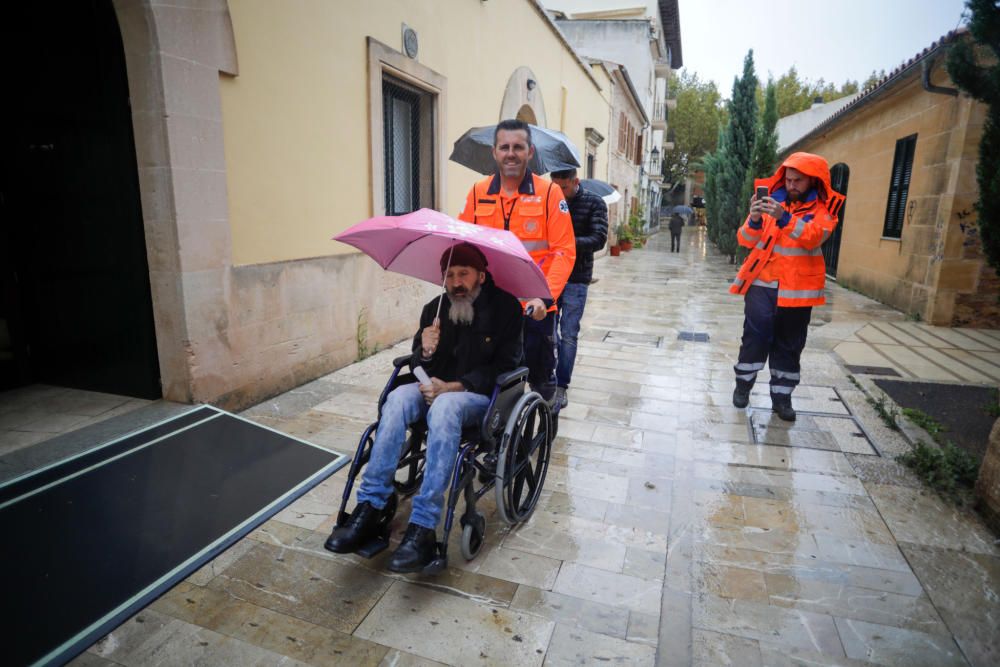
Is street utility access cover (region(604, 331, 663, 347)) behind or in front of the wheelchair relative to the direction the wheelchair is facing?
behind

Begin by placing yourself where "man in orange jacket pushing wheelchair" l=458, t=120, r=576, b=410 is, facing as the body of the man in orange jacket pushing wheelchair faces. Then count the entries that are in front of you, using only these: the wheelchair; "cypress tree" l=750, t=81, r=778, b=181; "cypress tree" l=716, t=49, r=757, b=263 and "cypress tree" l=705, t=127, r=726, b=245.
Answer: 1

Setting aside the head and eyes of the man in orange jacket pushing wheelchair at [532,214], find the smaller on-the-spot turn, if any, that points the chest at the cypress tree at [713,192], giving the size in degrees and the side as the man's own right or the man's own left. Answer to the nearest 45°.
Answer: approximately 180°

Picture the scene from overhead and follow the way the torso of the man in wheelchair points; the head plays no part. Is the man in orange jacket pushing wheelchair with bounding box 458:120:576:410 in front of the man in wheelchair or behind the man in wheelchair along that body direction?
behind

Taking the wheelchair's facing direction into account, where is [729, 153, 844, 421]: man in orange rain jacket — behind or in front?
behind

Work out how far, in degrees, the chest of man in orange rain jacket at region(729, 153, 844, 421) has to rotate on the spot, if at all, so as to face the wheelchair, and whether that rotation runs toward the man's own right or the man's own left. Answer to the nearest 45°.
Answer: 0° — they already face it

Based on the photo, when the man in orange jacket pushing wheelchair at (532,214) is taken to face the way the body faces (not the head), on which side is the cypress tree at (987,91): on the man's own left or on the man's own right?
on the man's own left

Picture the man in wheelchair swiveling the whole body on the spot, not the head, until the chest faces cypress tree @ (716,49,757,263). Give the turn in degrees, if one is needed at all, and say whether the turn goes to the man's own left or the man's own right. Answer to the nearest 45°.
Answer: approximately 180°

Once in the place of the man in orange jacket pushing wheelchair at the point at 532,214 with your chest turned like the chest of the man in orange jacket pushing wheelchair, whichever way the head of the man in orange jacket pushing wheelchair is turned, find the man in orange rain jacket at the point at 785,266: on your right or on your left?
on your left

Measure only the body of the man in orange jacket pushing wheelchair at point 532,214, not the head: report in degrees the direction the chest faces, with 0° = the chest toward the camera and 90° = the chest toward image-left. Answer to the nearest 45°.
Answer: approximately 0°

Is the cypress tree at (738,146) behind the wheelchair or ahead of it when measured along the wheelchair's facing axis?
behind
